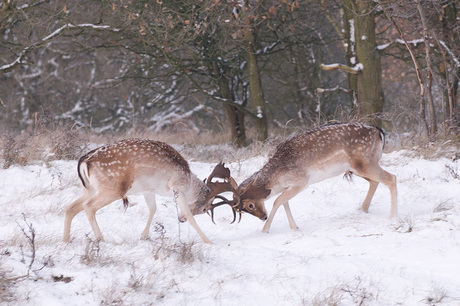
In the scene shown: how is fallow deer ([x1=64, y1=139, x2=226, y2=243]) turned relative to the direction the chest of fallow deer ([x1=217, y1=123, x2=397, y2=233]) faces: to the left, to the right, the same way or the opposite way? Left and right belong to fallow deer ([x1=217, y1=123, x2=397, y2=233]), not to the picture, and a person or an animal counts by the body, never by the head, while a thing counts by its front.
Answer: the opposite way

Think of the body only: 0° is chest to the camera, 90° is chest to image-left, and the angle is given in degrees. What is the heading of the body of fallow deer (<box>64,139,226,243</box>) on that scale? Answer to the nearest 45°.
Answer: approximately 270°

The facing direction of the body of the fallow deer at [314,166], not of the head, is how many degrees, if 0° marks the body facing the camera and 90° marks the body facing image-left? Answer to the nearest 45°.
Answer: approximately 90°

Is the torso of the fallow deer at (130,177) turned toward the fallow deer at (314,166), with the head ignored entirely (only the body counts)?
yes

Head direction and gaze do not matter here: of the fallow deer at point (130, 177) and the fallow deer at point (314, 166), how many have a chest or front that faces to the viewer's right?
1

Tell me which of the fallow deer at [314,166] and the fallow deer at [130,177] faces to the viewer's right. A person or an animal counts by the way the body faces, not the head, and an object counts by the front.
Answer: the fallow deer at [130,177]

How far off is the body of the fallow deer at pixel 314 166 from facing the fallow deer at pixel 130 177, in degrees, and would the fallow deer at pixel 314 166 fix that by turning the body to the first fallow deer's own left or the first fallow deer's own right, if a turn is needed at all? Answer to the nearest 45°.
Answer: approximately 45° to the first fallow deer's own left
